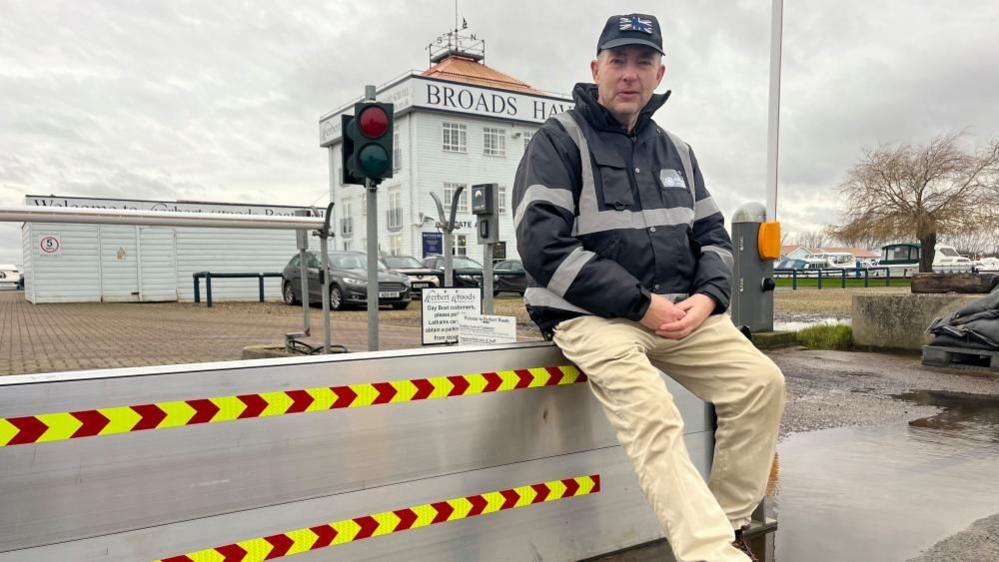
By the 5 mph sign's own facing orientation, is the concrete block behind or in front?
in front

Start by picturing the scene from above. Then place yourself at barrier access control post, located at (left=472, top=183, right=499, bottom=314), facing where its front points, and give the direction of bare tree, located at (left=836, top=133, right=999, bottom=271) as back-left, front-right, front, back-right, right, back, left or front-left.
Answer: back

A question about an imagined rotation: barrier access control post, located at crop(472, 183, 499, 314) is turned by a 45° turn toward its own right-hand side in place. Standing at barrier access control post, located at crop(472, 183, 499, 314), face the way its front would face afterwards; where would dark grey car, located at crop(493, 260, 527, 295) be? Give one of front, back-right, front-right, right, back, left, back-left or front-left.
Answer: right

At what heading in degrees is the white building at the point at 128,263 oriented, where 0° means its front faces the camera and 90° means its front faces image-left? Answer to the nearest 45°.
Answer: approximately 0°

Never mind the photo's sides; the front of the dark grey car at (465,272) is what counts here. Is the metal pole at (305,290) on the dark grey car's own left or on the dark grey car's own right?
on the dark grey car's own right

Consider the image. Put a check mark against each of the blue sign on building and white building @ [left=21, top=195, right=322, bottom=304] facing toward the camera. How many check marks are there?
2

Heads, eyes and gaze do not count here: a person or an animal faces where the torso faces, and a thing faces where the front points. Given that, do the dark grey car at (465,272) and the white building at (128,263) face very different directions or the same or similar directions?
same or similar directions

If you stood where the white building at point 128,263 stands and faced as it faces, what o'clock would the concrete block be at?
The concrete block is roughly at 11 o'clock from the white building.

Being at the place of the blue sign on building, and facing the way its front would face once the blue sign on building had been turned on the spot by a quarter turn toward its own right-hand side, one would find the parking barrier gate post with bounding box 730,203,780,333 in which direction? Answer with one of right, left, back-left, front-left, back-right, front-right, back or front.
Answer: left

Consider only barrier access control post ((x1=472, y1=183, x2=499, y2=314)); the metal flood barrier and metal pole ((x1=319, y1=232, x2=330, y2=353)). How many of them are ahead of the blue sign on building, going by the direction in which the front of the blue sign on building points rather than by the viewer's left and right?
3

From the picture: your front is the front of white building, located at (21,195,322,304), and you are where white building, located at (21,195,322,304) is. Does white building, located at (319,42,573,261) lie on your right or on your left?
on your left

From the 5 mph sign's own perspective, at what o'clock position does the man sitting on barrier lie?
The man sitting on barrier is roughly at 12 o'clock from the 5 mph sign.

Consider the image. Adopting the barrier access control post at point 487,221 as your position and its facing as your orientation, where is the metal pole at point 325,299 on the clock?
The metal pole is roughly at 3 o'clock from the barrier access control post.

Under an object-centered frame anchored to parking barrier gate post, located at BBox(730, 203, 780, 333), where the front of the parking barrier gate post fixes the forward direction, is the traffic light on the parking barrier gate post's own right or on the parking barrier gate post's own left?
on the parking barrier gate post's own right

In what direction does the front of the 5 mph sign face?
toward the camera

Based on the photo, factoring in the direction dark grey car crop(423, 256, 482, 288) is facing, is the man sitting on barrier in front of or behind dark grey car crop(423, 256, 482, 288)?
in front

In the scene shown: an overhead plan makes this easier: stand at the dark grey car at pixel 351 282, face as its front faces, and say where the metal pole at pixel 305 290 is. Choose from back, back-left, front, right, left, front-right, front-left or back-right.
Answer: front-right

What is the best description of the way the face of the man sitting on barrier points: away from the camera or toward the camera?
toward the camera

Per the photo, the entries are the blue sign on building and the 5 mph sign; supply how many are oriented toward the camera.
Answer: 2
